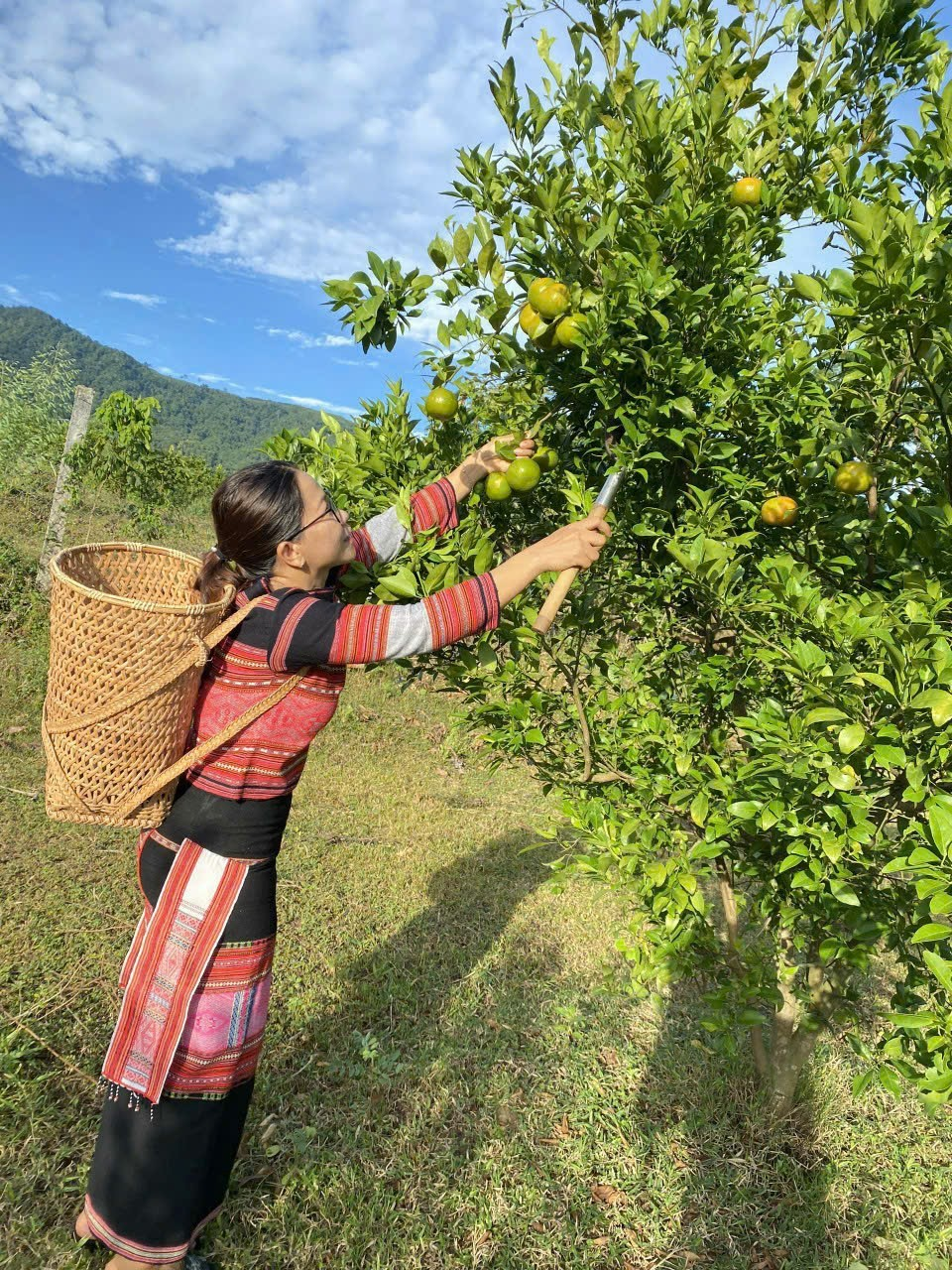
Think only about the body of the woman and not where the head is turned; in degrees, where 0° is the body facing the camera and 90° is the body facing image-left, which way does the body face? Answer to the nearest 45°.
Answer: approximately 270°

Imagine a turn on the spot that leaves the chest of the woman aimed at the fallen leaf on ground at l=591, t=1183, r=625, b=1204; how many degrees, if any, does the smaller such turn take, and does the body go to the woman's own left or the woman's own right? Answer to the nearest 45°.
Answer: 0° — they already face it

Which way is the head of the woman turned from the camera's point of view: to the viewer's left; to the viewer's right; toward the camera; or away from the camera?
to the viewer's right

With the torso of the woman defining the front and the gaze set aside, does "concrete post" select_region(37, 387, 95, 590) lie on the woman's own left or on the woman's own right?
on the woman's own left
